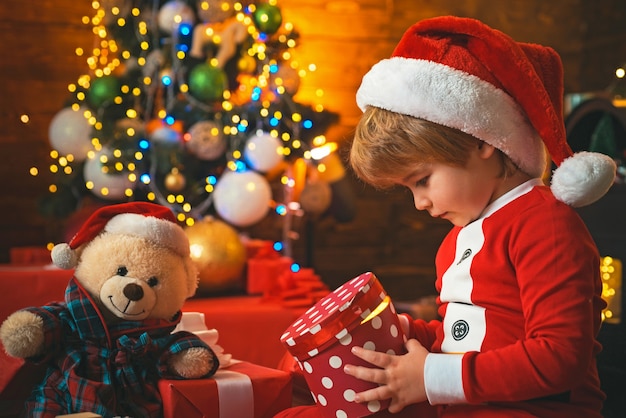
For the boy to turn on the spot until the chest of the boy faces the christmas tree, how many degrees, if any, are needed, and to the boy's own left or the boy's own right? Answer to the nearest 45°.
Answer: approximately 90° to the boy's own right

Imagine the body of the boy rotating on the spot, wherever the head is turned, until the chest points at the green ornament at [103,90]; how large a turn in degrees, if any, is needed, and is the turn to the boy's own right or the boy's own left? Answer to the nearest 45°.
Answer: approximately 90° to the boy's own right

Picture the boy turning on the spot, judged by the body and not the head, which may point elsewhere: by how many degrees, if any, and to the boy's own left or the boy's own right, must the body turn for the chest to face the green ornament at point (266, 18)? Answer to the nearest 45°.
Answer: approximately 90° to the boy's own right

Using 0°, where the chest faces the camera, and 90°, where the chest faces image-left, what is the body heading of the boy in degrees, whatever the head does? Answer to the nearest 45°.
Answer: approximately 45°
